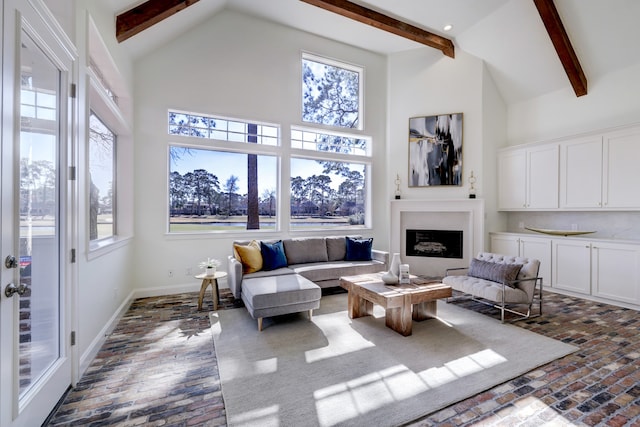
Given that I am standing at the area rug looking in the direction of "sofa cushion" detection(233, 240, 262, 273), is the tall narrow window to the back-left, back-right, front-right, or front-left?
front-left

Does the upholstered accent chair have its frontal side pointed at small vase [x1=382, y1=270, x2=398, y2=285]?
yes

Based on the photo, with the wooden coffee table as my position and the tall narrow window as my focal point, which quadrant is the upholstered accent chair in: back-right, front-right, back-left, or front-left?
back-right

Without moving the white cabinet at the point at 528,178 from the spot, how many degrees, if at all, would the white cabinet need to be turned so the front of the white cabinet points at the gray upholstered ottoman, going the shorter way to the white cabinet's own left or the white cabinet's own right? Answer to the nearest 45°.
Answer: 0° — it already faces it

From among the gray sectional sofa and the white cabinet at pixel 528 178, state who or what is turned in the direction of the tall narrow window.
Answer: the white cabinet

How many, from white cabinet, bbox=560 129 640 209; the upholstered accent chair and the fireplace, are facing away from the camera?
0

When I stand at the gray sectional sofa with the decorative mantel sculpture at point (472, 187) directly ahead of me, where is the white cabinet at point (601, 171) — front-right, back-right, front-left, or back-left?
front-right

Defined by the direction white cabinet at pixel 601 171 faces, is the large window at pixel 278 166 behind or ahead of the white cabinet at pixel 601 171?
ahead

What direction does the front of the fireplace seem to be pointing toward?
toward the camera

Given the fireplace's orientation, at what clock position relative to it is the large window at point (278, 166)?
The large window is roughly at 2 o'clock from the fireplace.

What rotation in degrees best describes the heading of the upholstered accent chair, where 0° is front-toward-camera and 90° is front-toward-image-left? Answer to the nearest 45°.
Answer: approximately 45°

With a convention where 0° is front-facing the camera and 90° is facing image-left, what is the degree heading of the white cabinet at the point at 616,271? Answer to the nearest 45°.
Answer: approximately 45°

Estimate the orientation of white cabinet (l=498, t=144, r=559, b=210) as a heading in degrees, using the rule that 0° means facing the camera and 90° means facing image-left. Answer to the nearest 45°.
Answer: approximately 45°

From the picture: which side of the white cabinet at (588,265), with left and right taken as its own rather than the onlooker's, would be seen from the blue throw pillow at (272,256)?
front

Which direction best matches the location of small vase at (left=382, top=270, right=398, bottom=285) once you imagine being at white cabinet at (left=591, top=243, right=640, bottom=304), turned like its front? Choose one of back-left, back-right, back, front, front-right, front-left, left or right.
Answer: front

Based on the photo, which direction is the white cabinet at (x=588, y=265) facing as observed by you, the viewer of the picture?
facing the viewer and to the left of the viewer

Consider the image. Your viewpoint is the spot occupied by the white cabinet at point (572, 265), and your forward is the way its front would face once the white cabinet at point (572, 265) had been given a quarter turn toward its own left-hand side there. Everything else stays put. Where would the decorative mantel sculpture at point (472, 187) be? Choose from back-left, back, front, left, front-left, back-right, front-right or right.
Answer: back-right

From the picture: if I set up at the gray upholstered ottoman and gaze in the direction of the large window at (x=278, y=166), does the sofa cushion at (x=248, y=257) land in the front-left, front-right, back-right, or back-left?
front-left

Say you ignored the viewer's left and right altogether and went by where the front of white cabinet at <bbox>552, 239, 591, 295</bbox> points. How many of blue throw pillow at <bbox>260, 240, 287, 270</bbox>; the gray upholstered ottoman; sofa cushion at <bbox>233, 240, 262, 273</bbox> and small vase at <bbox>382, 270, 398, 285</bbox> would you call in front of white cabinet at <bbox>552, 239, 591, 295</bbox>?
4

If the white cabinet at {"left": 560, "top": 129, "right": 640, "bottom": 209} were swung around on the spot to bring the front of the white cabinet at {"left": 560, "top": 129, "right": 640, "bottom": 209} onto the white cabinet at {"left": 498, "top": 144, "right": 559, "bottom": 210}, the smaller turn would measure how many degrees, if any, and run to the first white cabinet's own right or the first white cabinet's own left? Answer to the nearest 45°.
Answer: approximately 45° to the first white cabinet's own right

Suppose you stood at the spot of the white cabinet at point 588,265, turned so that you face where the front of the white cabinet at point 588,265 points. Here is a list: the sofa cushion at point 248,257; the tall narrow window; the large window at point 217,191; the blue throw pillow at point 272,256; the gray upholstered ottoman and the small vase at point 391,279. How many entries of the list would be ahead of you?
6
